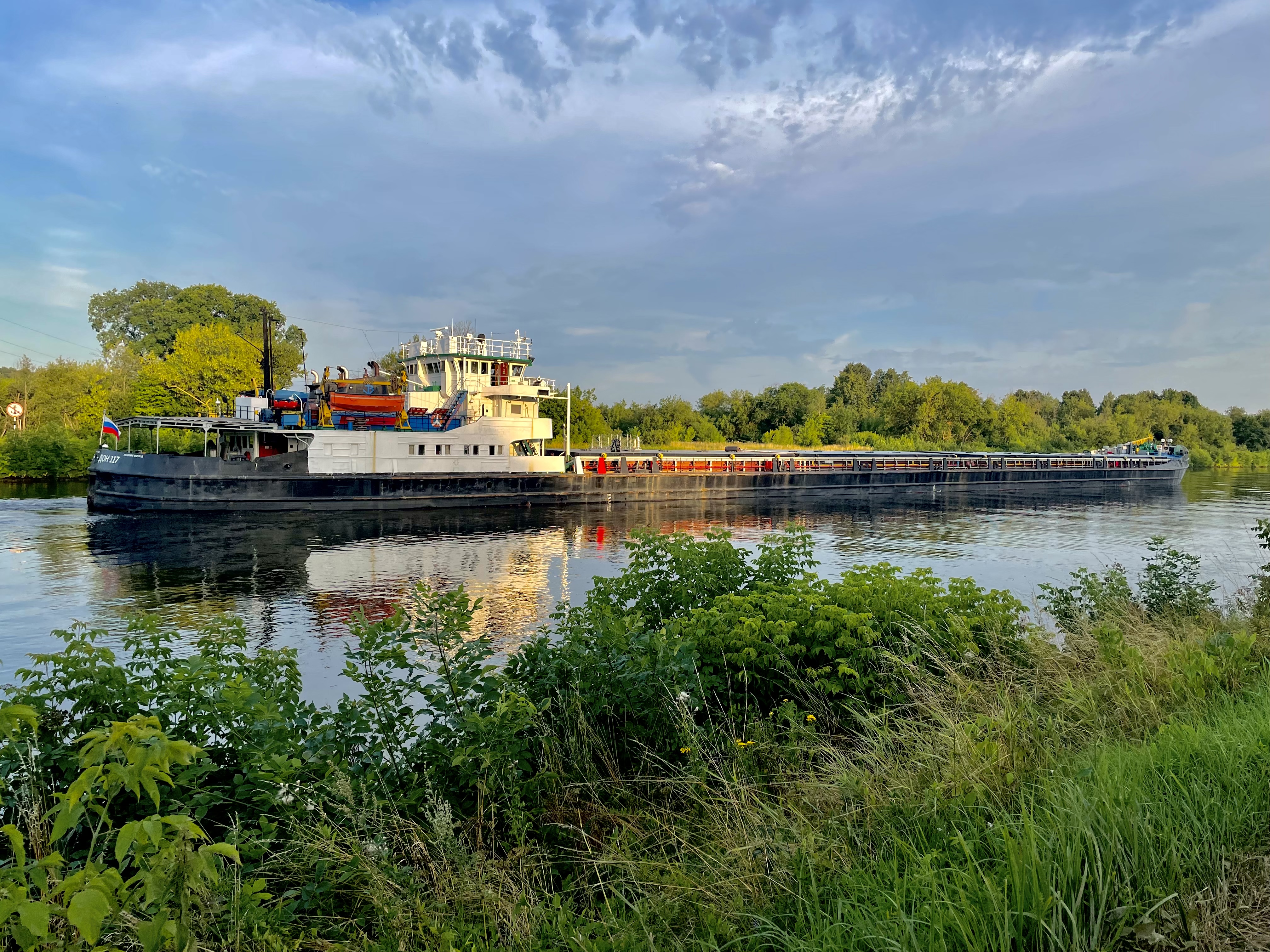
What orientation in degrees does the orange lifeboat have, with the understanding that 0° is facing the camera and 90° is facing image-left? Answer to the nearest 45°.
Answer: approximately 270°

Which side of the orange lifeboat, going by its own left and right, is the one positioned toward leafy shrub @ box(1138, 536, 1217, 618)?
right

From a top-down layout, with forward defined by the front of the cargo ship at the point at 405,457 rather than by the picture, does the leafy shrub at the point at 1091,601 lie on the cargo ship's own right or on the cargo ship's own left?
on the cargo ship's own right

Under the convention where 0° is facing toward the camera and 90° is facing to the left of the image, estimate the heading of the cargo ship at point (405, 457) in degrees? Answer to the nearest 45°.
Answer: approximately 225°

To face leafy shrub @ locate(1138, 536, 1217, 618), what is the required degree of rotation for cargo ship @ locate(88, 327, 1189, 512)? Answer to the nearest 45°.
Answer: approximately 90° to its right

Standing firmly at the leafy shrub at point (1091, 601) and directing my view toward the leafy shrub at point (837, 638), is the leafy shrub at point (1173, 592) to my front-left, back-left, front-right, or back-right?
back-left

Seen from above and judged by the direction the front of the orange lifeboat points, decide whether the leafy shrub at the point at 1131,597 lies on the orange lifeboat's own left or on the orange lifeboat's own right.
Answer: on the orange lifeboat's own right

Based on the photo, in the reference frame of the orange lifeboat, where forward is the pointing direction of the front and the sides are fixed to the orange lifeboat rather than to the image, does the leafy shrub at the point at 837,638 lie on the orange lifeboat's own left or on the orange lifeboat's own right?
on the orange lifeboat's own right

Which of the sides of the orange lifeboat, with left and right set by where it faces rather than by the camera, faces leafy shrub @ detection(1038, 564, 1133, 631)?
right
